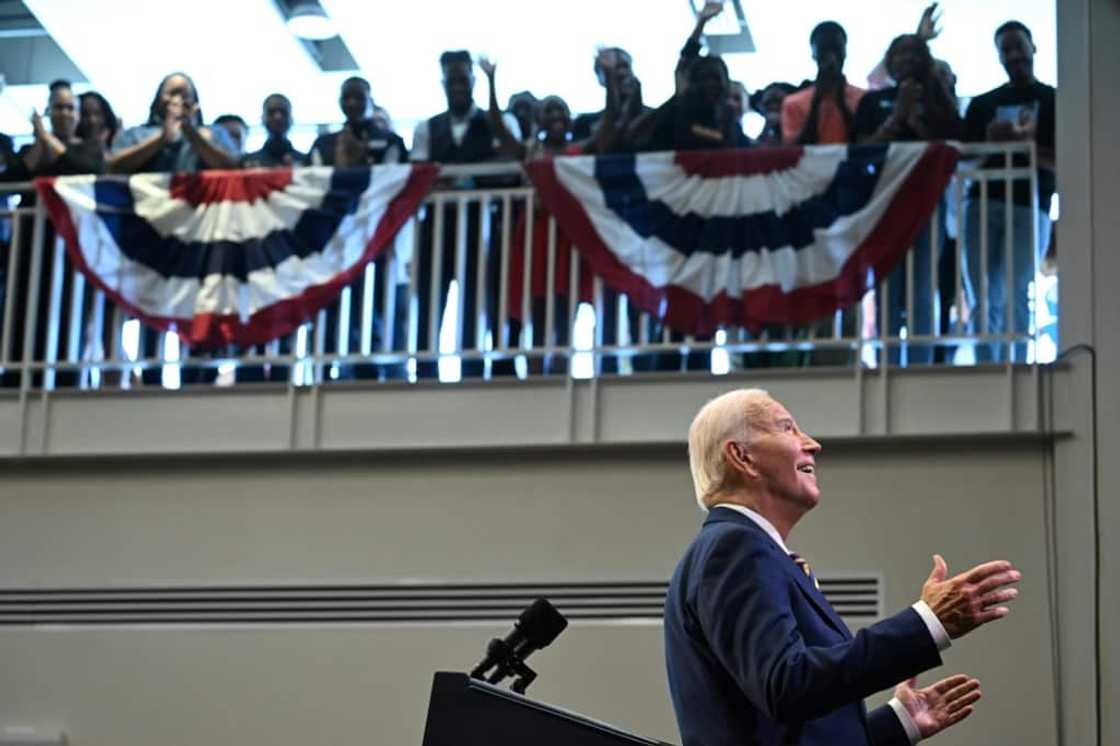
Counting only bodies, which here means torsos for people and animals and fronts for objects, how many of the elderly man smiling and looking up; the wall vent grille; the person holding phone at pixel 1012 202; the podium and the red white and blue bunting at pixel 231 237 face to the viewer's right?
1

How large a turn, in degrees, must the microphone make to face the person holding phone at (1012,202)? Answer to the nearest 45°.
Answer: approximately 45° to its left

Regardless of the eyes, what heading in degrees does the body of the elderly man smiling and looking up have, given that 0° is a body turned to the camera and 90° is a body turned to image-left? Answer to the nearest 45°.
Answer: approximately 270°

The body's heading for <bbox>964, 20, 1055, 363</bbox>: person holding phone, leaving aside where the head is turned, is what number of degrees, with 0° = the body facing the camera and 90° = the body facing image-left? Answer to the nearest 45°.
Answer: approximately 0°

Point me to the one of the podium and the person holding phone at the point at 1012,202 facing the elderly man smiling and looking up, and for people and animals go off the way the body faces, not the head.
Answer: the person holding phone

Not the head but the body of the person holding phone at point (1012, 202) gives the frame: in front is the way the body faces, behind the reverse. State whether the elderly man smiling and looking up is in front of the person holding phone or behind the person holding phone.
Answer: in front

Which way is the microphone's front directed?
to the viewer's right

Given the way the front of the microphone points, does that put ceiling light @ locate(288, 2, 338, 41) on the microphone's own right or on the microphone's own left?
on the microphone's own left

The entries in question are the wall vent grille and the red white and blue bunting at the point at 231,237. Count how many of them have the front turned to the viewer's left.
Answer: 0

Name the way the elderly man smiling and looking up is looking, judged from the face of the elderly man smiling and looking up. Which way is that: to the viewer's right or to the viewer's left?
to the viewer's right

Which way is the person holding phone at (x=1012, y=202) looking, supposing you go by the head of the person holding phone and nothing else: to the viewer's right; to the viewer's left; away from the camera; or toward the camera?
toward the camera

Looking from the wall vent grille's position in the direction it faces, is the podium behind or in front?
in front

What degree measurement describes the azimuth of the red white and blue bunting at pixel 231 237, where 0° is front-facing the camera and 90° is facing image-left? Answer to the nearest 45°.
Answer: approximately 0°

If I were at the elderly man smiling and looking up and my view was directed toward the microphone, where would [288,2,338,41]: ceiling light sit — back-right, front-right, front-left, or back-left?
front-right
